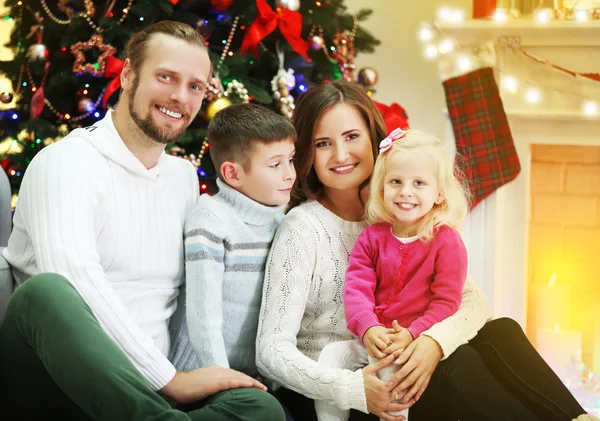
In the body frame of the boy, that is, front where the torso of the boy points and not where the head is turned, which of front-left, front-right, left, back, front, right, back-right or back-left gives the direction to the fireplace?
left

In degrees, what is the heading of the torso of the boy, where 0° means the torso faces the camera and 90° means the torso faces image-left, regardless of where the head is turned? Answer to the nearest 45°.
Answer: approximately 315°

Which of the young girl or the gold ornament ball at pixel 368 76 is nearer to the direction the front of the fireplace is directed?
the young girl

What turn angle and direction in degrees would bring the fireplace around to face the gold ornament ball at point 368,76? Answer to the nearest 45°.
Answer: approximately 90° to its right

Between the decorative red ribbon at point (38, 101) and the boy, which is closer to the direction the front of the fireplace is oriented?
the boy

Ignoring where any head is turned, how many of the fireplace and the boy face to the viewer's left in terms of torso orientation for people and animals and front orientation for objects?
0

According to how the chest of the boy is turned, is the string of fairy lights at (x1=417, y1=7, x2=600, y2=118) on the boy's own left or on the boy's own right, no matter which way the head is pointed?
on the boy's own left

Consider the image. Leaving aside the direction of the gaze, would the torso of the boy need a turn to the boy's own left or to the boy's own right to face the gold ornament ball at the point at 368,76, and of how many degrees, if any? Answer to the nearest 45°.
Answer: approximately 135° to the boy's own left

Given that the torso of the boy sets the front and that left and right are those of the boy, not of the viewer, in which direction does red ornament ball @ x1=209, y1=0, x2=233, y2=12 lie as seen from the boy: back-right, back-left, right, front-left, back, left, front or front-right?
back-left
